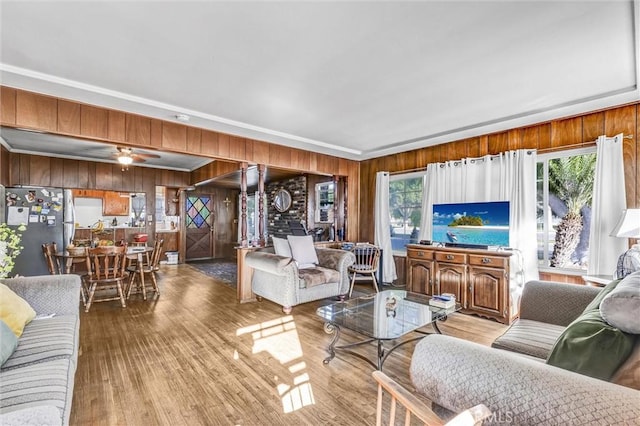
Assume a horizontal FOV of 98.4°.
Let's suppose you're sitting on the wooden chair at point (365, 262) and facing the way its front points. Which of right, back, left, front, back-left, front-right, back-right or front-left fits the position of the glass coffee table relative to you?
front-left

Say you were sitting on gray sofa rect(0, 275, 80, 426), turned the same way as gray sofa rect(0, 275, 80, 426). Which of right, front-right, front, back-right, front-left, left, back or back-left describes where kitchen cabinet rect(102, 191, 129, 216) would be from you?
left

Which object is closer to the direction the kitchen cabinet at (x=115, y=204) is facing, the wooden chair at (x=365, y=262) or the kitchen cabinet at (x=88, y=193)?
the wooden chair

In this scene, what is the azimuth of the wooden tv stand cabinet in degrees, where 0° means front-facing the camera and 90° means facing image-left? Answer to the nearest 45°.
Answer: approximately 45°

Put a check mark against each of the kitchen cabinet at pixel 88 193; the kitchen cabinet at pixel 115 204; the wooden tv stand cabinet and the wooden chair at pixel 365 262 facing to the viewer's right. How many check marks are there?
0

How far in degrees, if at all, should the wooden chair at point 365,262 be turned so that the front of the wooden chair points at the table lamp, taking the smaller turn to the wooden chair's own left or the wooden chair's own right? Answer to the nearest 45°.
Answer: approximately 90° to the wooden chair's own left

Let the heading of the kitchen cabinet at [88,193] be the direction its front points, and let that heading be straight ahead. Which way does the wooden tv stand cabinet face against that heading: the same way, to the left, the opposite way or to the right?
to the right

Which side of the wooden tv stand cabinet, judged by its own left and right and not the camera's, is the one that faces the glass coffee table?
front

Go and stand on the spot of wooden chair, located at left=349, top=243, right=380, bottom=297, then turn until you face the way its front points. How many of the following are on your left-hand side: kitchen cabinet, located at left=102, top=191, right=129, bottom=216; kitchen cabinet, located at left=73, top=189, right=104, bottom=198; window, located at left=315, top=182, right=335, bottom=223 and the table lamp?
1

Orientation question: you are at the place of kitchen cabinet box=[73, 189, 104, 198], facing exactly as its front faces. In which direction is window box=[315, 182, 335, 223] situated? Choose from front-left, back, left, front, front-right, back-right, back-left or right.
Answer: front-left

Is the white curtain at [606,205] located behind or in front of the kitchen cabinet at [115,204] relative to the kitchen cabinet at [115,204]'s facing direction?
in front

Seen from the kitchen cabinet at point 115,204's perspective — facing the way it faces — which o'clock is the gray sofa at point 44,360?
The gray sofa is roughly at 12 o'clock from the kitchen cabinet.

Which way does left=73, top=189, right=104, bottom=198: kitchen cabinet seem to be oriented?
toward the camera

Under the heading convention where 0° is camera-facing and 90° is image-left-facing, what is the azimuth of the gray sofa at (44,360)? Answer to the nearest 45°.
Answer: approximately 270°

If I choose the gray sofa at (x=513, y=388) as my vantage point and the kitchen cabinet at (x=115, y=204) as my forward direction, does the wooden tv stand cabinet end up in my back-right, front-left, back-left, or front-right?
front-right
